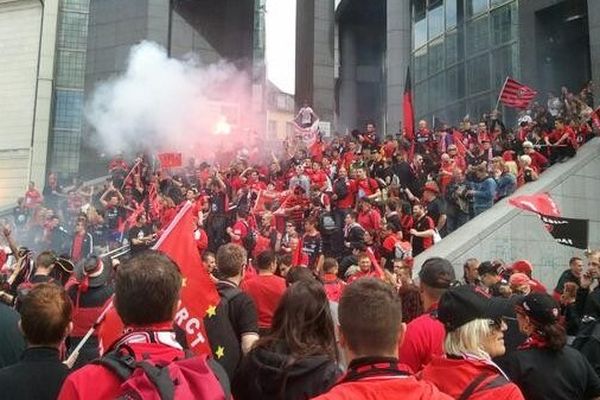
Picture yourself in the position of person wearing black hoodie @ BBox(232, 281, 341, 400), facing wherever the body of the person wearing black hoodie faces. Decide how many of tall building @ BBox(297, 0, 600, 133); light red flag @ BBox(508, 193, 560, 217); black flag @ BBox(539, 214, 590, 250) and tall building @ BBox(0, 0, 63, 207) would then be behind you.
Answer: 0

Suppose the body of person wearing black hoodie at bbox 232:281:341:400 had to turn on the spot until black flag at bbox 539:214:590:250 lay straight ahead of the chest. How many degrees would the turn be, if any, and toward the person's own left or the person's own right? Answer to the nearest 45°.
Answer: approximately 45° to the person's own right

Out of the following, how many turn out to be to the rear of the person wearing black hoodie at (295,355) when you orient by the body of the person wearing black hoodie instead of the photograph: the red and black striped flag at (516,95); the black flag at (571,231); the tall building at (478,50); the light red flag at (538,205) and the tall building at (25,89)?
0

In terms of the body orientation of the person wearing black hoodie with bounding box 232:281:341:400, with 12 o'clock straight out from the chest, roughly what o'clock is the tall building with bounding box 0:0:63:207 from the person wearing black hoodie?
The tall building is roughly at 11 o'clock from the person wearing black hoodie.

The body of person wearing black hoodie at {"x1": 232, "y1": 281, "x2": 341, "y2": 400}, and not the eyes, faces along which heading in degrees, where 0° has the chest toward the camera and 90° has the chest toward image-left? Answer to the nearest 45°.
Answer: approximately 180°

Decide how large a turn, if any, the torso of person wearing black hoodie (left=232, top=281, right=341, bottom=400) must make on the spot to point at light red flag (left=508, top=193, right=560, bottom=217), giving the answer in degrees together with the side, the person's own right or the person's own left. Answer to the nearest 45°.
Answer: approximately 45° to the person's own right

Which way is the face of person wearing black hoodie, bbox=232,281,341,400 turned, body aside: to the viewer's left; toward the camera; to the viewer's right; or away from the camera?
away from the camera

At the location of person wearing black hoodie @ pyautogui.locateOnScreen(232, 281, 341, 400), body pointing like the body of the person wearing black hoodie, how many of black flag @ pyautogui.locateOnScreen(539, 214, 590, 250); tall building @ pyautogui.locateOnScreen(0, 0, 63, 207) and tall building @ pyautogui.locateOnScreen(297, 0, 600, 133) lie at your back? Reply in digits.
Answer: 0
